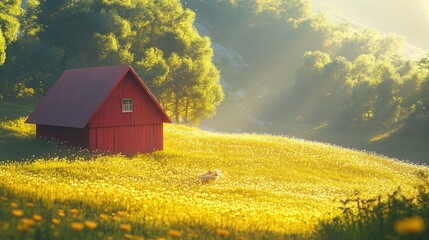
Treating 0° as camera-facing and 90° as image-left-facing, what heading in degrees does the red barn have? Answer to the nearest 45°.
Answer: approximately 315°

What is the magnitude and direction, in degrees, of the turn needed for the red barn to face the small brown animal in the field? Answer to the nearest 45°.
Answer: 0° — it already faces it
